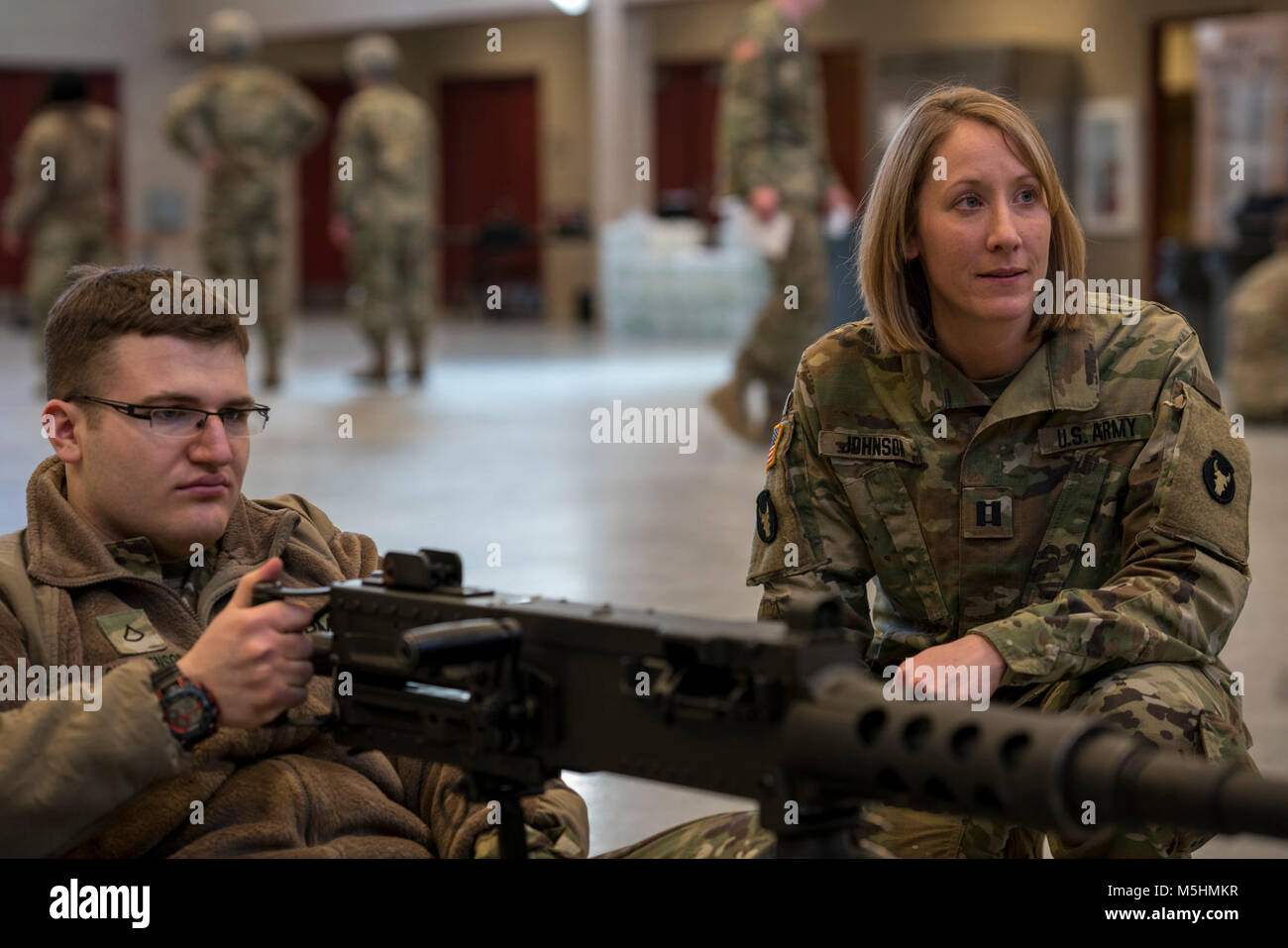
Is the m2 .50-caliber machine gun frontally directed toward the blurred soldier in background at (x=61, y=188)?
no

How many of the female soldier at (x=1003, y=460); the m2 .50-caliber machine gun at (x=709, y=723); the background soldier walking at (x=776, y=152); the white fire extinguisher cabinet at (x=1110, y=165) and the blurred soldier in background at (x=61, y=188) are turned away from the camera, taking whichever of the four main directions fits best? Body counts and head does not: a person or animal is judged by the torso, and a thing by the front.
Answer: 1

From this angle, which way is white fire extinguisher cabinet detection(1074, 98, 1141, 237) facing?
toward the camera

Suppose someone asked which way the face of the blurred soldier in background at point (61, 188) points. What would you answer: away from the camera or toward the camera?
away from the camera

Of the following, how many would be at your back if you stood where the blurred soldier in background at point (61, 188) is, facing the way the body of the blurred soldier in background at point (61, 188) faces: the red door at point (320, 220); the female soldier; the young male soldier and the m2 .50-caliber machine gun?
3

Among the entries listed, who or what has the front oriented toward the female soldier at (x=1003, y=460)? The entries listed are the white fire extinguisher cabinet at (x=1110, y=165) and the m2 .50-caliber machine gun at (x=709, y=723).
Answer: the white fire extinguisher cabinet

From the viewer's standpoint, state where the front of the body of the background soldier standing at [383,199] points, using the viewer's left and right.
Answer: facing away from the viewer and to the left of the viewer

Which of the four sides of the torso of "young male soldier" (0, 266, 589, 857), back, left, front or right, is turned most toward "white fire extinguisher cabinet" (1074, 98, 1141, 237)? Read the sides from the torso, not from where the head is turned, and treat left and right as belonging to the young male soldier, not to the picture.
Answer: left

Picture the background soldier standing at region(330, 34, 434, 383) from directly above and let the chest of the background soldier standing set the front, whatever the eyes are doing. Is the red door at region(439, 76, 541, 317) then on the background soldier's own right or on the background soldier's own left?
on the background soldier's own right

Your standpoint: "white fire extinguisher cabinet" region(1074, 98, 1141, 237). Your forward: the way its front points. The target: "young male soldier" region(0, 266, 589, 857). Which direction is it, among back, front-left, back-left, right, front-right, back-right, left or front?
front

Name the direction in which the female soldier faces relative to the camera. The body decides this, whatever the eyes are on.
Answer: toward the camera

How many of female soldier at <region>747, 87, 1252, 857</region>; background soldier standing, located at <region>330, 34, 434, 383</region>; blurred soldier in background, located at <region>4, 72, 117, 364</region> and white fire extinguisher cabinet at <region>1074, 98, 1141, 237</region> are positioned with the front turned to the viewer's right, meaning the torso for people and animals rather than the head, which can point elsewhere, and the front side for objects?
0

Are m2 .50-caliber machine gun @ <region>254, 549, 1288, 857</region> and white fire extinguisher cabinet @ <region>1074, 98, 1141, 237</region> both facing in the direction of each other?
no

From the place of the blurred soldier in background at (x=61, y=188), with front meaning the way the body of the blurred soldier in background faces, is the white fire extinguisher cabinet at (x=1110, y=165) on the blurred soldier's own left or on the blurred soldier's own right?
on the blurred soldier's own right

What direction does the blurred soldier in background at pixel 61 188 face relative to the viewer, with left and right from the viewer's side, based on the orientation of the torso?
facing away from the viewer

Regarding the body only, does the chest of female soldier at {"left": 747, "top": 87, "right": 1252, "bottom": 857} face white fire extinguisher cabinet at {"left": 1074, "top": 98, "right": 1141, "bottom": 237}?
no

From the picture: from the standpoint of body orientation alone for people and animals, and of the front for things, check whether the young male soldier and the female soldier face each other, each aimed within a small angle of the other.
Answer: no

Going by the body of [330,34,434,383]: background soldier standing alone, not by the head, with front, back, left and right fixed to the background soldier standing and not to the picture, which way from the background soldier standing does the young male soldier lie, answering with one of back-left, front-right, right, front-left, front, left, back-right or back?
back-left

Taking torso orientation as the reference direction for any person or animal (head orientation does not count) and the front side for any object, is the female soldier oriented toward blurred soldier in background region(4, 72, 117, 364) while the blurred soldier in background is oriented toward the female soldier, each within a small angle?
no

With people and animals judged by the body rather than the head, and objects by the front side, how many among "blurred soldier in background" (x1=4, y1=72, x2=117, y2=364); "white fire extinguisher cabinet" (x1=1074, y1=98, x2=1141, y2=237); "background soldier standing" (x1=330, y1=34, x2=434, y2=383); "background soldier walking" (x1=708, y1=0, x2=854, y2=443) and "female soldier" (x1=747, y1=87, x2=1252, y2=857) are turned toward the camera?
2
